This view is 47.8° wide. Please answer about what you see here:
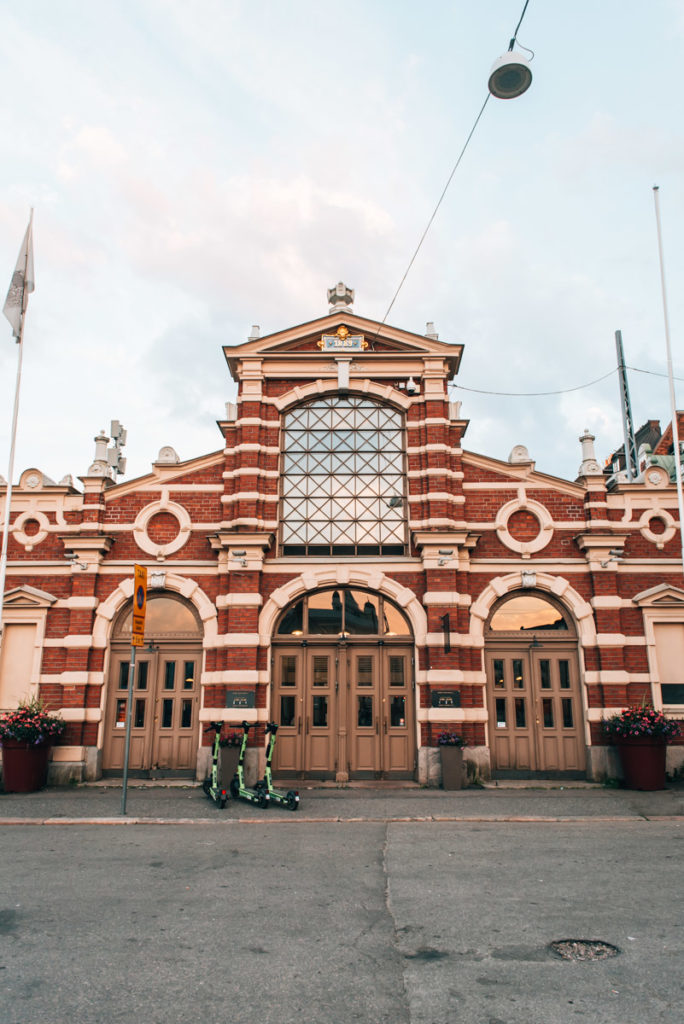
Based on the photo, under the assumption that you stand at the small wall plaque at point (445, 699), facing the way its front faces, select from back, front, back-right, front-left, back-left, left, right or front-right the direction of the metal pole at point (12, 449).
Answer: right

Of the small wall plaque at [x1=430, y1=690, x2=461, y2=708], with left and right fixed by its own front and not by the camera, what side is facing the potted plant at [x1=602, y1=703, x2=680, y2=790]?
left

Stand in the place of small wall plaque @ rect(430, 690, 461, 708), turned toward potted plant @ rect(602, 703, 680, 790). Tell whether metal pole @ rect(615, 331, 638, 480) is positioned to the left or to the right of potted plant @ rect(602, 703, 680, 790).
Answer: left

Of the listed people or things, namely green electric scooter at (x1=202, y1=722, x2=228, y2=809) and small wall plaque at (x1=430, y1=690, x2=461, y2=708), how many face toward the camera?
1

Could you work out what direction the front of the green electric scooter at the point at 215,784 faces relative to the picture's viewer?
facing away from the viewer and to the left of the viewer

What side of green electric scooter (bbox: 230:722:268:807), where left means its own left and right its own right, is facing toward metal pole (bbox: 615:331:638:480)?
right

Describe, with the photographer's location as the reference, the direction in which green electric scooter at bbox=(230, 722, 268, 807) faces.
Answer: facing away from the viewer and to the left of the viewer

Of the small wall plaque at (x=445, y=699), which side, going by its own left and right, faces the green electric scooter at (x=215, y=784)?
right

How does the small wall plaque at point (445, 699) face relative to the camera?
toward the camera
